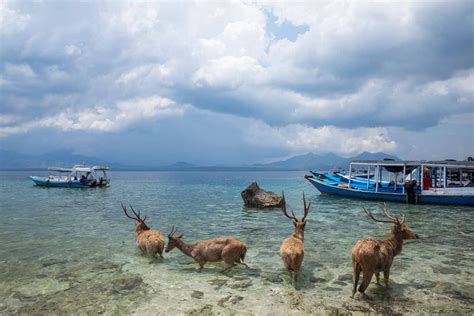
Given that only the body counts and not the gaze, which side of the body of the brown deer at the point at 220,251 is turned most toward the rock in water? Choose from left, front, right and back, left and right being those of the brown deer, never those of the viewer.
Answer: right

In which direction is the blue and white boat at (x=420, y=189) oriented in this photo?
to the viewer's left

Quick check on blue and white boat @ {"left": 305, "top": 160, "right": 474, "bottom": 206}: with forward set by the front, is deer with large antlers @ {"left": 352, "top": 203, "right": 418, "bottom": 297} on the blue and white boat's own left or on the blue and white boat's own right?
on the blue and white boat's own left

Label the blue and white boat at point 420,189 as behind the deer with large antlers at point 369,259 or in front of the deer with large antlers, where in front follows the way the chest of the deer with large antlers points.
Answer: in front

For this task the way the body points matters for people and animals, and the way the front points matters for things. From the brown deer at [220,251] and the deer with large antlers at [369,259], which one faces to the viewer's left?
the brown deer

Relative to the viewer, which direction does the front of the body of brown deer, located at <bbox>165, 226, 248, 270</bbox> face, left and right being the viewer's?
facing to the left of the viewer

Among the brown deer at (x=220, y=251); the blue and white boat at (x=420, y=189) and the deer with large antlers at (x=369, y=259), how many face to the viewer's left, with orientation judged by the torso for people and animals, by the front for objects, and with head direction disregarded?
2

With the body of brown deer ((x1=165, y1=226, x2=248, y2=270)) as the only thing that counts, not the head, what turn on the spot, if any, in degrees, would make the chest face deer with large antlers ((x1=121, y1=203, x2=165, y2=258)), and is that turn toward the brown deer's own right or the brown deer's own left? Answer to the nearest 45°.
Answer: approximately 45° to the brown deer's own right

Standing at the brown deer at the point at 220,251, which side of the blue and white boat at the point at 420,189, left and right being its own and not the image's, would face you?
left

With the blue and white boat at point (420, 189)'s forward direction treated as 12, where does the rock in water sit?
The rock in water is roughly at 11 o'clock from the blue and white boat.

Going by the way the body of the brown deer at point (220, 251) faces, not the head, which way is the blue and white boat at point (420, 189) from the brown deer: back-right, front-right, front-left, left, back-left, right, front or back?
back-right

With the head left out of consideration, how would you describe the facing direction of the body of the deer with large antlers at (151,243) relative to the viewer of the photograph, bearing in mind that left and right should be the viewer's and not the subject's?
facing away from the viewer and to the left of the viewer

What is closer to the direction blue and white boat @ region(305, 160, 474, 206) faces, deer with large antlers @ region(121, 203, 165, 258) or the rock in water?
the rock in water

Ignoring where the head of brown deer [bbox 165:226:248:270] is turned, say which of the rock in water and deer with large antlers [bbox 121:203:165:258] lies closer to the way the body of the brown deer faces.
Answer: the deer with large antlers
